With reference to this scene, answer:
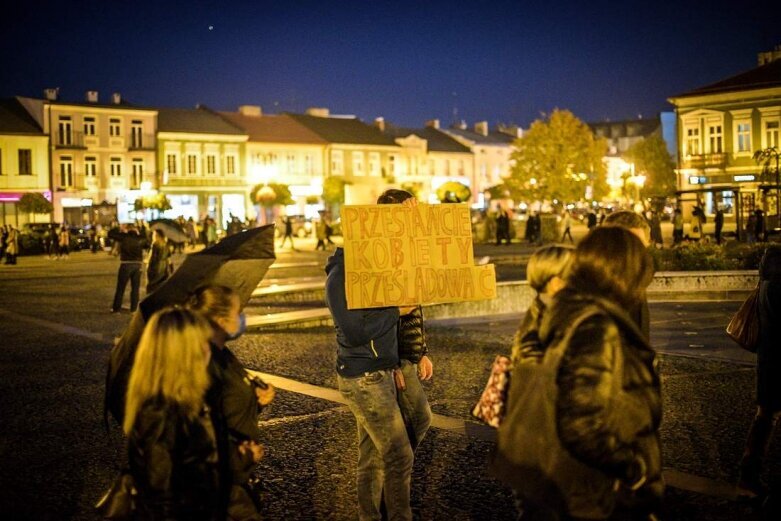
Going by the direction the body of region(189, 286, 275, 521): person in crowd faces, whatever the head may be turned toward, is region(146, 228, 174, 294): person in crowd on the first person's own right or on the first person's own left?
on the first person's own left

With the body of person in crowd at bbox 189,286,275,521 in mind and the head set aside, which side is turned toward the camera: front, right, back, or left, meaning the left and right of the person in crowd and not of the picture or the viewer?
right

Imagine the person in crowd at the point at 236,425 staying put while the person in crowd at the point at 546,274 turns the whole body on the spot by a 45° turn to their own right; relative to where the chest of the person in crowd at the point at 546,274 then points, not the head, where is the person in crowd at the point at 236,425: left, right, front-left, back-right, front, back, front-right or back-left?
back

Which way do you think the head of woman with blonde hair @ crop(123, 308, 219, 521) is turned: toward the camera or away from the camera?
away from the camera

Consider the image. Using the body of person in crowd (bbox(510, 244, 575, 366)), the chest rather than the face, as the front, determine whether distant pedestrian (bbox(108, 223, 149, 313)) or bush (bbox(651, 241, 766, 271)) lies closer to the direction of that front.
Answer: the bush

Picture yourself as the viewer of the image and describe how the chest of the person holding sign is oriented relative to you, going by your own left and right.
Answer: facing the viewer and to the right of the viewer

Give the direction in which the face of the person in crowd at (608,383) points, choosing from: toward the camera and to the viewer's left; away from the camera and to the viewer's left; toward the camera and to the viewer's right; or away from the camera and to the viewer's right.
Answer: away from the camera and to the viewer's left

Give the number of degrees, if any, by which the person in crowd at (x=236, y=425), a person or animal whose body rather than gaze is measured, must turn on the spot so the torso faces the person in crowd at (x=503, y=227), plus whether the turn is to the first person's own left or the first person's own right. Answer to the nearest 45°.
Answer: approximately 90° to the first person's own left

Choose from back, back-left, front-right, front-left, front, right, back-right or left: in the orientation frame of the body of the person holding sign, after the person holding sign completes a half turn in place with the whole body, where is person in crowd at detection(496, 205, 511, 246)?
front-right

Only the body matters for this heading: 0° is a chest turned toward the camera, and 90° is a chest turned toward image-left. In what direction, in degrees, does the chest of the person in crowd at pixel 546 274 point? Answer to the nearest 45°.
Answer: approximately 225°
